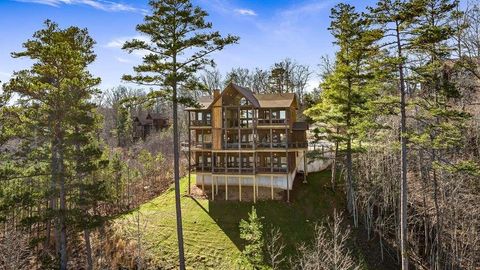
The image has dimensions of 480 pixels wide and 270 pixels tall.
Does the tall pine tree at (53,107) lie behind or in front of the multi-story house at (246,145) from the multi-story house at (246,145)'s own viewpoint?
in front

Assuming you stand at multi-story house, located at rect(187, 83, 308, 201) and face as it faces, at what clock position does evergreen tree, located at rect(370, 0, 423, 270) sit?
The evergreen tree is roughly at 11 o'clock from the multi-story house.

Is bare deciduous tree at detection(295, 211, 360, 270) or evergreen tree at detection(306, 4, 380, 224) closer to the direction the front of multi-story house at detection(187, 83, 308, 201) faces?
the bare deciduous tree

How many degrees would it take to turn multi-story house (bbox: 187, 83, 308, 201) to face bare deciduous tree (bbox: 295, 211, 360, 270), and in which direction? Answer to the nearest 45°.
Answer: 0° — it already faces it

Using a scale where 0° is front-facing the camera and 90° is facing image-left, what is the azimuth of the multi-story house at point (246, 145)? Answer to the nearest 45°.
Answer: approximately 0°

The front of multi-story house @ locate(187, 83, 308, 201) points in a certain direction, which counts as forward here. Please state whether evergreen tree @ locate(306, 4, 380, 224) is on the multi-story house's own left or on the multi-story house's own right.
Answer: on the multi-story house's own left
